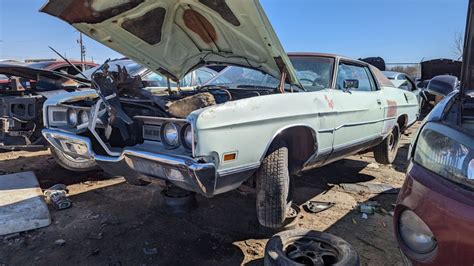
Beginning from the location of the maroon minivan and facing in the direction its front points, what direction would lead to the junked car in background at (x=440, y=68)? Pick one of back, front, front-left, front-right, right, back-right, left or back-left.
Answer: back

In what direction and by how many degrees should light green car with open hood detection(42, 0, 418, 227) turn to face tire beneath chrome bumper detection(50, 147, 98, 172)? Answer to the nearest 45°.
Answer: approximately 90° to its right

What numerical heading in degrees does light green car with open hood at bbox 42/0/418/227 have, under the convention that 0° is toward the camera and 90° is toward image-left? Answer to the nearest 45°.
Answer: approximately 45°

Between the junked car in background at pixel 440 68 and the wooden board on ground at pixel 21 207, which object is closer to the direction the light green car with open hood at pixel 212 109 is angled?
the wooden board on ground

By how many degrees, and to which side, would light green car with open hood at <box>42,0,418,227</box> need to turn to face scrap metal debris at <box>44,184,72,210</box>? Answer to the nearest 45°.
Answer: approximately 45° to its right

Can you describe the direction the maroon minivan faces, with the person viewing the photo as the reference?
facing the viewer

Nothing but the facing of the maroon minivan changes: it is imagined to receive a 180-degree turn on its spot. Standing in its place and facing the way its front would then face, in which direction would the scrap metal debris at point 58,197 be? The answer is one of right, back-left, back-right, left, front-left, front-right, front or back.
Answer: left

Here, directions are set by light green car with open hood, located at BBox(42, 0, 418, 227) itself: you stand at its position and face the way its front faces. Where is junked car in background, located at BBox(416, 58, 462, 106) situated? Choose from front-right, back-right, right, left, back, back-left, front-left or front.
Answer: back

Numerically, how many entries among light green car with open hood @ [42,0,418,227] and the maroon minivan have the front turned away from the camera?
0
